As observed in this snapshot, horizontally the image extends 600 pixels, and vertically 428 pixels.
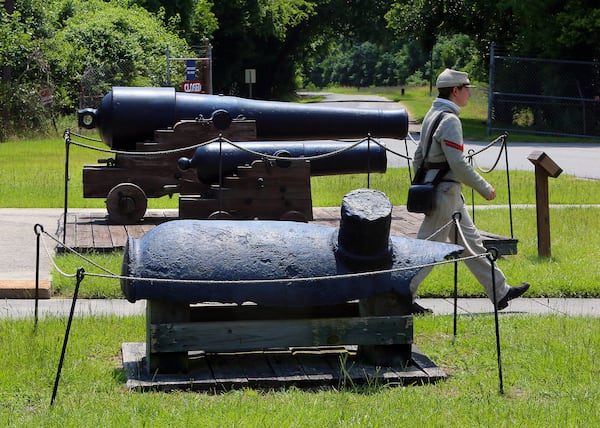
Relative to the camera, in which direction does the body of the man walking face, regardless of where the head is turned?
to the viewer's right

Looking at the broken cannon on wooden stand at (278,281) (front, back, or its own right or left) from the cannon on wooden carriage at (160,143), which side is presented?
left

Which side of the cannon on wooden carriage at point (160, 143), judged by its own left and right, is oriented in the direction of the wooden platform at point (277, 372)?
right

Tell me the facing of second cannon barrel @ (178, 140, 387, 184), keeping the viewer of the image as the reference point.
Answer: facing to the right of the viewer

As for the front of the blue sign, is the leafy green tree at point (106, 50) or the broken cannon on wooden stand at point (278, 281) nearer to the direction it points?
the broken cannon on wooden stand

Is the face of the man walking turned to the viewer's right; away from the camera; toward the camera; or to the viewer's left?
to the viewer's right

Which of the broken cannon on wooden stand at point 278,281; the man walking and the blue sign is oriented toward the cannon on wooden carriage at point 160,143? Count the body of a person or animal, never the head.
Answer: the blue sign

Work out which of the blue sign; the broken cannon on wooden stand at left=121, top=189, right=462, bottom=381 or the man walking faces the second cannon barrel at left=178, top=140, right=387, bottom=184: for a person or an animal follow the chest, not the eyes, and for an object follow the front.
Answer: the blue sign

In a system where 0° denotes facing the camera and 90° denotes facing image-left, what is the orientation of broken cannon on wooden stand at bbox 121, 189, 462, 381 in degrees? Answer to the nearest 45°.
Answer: approximately 270°

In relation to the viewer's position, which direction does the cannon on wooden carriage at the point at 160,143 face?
facing to the right of the viewer

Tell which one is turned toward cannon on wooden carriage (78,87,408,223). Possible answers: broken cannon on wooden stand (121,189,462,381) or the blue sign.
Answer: the blue sign
